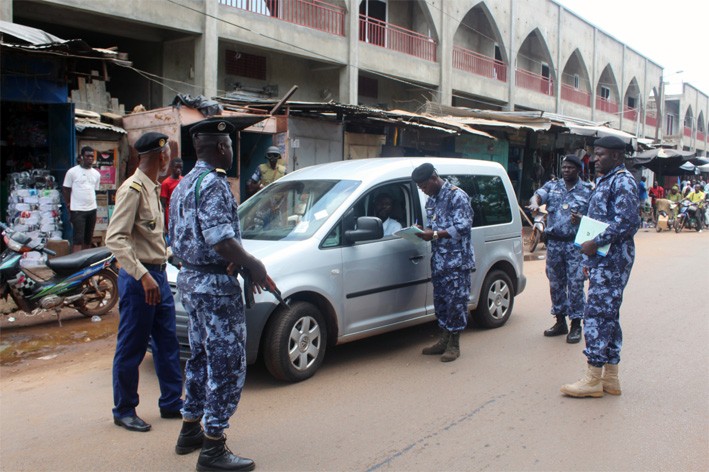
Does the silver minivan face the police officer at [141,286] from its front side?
yes

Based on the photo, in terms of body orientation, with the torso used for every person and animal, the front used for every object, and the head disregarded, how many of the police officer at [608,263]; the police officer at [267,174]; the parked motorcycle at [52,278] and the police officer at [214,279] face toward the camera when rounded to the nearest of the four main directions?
1

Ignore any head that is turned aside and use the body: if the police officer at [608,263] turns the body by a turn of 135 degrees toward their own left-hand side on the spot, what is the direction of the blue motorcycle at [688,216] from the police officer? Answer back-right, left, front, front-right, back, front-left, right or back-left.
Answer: back-left

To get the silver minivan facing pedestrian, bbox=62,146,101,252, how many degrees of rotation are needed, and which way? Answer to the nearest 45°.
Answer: approximately 90° to its right

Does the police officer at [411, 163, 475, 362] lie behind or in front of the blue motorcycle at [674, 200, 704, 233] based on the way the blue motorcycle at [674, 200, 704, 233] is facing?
in front

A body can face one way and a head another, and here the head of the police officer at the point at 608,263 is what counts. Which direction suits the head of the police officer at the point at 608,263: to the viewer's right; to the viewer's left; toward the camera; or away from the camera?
to the viewer's left

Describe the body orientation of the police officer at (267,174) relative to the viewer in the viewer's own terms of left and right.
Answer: facing the viewer

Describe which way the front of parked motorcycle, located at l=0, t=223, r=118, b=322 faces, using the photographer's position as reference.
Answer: facing to the left of the viewer

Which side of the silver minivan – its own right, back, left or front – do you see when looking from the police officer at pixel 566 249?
back

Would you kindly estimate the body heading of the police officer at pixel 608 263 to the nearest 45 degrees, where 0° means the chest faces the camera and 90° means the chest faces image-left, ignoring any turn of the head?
approximately 90°

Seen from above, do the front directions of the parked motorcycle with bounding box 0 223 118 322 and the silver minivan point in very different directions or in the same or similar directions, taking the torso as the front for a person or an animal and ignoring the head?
same or similar directions

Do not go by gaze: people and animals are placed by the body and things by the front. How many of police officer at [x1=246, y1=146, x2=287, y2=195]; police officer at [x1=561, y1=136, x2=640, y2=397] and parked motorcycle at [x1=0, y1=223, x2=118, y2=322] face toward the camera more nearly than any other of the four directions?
1

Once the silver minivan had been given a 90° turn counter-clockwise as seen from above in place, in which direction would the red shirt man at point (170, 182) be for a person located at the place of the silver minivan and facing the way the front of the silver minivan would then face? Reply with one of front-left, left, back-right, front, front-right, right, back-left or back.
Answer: back

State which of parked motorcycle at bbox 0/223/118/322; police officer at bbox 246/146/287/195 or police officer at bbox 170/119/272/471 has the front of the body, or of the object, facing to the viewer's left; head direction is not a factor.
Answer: the parked motorcycle

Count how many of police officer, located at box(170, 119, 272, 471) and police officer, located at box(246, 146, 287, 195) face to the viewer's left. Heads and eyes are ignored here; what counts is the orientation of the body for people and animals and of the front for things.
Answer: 0
